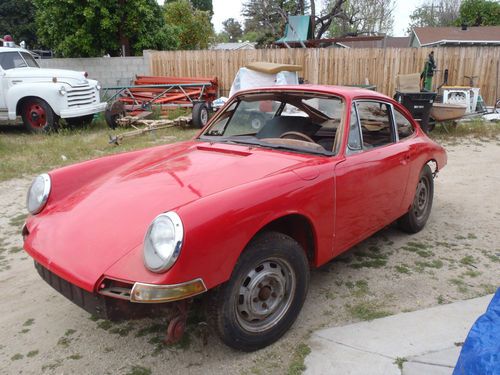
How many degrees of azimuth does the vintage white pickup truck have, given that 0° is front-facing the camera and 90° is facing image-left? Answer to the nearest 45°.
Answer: approximately 315°

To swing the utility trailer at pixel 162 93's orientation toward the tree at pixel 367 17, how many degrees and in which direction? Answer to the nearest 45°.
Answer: approximately 180°

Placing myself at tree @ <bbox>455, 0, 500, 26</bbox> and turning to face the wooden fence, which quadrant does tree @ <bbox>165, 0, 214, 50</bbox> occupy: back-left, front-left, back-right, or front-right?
front-right

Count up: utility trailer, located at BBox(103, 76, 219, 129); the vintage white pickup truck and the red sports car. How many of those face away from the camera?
0

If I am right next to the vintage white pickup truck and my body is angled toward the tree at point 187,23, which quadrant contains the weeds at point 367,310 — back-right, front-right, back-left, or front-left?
back-right

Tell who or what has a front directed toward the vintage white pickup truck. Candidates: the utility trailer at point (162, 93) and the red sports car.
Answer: the utility trailer

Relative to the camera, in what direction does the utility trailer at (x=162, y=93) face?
facing the viewer and to the left of the viewer

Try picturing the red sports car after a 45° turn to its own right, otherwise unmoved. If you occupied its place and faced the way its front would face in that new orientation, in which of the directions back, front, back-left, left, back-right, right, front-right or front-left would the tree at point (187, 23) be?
right

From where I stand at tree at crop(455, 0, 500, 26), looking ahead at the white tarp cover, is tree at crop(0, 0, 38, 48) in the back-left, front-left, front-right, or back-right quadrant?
front-right

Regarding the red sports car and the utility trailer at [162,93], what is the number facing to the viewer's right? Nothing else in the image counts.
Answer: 0

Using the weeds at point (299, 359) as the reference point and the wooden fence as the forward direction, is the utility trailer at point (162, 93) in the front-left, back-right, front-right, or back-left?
front-left

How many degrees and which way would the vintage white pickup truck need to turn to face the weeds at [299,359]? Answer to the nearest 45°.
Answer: approximately 45° to its right

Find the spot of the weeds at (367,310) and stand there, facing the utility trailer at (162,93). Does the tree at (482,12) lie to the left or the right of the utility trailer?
right

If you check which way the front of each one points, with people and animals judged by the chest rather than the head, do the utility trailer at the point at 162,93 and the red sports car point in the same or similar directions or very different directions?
same or similar directions

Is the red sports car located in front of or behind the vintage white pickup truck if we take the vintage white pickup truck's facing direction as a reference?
in front
